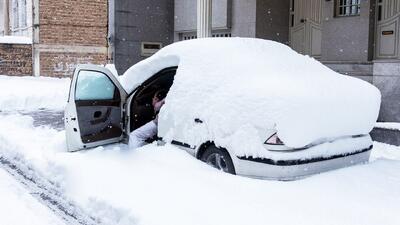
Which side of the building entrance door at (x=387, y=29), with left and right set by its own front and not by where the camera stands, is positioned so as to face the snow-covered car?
front

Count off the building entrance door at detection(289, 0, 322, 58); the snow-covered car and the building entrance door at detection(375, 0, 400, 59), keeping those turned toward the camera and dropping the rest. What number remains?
2

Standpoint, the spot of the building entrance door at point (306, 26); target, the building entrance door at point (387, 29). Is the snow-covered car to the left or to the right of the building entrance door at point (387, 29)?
right

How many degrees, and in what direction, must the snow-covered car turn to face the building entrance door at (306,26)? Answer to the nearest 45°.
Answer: approximately 45° to its right

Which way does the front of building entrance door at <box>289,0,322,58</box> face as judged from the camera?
facing the viewer

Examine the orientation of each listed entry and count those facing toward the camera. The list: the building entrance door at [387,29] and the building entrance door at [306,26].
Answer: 2

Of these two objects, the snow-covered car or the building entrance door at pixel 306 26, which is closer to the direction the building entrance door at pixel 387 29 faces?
the snow-covered car

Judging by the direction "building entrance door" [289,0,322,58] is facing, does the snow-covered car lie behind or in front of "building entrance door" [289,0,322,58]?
in front

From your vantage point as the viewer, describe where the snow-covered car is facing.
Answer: facing away from the viewer and to the left of the viewer

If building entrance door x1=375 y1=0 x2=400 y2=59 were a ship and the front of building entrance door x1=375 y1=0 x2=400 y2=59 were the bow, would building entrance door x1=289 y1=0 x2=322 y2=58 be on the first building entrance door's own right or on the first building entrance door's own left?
on the first building entrance door's own right

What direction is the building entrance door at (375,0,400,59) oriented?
toward the camera
